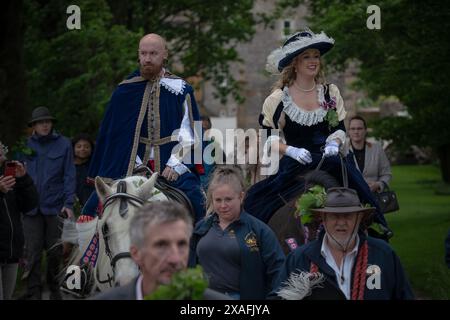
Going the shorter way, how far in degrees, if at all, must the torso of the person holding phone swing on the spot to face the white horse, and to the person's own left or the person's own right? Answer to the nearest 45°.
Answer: approximately 45° to the person's own right

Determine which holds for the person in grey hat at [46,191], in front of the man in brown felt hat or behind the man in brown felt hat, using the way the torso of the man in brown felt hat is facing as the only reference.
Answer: behind

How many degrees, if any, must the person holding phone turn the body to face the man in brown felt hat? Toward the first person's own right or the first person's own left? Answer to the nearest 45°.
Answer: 0° — they already face them

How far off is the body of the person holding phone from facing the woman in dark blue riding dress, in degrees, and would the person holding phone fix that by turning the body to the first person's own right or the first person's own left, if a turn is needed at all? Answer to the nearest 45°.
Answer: approximately 90° to the first person's own left

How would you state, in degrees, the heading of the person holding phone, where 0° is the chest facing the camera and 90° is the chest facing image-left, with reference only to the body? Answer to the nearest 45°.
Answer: approximately 315°

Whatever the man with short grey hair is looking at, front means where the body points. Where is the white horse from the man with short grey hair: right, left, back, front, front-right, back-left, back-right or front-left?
back-left

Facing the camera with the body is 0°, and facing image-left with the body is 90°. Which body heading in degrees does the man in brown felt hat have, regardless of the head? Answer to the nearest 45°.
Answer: approximately 0°

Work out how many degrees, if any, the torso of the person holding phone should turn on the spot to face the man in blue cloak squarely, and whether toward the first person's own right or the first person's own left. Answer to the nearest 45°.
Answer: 0° — they already face them

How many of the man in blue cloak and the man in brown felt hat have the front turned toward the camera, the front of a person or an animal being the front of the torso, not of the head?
2
